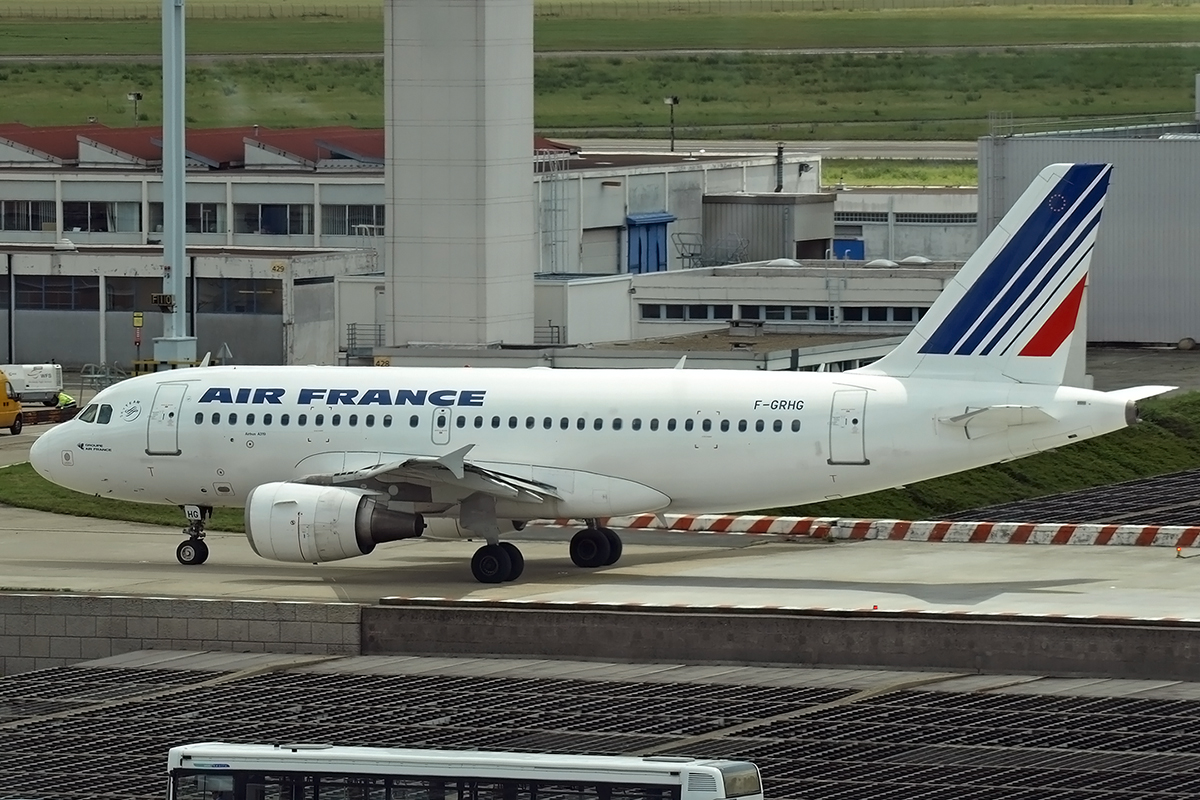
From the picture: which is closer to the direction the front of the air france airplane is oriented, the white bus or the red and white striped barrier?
the white bus

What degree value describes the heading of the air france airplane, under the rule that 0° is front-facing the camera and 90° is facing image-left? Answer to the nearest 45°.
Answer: approximately 90°

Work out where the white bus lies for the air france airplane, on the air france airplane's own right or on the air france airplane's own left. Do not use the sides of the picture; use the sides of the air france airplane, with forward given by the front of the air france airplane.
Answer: on the air france airplane's own left
